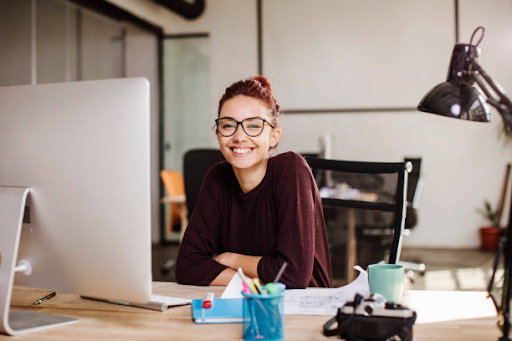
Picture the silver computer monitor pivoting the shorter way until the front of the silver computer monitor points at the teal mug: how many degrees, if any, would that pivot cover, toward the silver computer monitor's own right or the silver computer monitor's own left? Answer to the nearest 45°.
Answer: approximately 45° to the silver computer monitor's own right

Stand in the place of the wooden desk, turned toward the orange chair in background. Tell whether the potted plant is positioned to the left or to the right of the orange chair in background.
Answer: right

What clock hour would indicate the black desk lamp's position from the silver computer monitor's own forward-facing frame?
The black desk lamp is roughly at 2 o'clock from the silver computer monitor.

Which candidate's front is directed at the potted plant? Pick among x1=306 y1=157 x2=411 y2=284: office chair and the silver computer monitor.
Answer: the silver computer monitor

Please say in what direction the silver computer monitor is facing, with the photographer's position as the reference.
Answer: facing away from the viewer and to the right of the viewer

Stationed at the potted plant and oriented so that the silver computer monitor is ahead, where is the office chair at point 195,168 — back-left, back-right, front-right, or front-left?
front-right

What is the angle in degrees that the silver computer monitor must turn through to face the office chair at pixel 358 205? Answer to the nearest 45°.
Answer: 0° — it already faces it

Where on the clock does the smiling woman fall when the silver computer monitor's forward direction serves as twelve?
The smiling woman is roughly at 12 o'clock from the silver computer monitor.

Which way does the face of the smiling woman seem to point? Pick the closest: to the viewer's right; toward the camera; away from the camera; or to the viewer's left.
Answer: toward the camera
